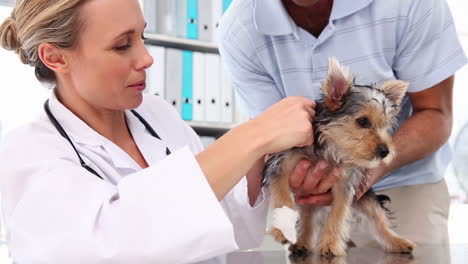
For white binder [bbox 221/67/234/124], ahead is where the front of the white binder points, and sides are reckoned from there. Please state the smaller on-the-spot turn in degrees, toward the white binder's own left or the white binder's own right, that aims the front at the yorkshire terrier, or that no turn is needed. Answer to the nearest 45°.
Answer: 0° — it already faces it

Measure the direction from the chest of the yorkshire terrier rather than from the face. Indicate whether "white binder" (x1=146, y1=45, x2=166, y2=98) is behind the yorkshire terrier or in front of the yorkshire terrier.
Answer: behind

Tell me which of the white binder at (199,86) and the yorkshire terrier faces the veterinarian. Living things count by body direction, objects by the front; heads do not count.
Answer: the white binder

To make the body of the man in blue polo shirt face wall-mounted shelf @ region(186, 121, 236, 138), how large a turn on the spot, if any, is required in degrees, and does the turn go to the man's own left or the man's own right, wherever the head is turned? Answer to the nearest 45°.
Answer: approximately 90° to the man's own right
